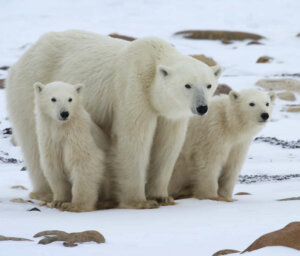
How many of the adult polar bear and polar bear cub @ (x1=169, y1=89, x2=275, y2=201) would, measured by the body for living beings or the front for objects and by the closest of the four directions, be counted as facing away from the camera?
0

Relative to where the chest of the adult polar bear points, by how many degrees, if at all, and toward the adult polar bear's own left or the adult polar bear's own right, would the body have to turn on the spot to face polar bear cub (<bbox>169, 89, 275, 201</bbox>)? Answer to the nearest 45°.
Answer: approximately 45° to the adult polar bear's own left

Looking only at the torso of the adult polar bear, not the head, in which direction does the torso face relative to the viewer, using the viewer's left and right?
facing the viewer and to the right of the viewer

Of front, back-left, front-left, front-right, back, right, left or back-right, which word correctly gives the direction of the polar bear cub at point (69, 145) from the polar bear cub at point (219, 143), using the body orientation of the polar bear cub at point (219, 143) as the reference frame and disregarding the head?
right

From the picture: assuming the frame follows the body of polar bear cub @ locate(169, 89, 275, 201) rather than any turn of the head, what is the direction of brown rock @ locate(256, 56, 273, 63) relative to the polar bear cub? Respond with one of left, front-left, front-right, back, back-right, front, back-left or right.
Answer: back-left

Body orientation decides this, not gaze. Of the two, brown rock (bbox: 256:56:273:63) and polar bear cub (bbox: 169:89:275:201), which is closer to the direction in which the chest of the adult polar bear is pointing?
the polar bear cub

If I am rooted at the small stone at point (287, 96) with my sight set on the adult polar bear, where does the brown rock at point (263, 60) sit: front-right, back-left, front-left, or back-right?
back-right

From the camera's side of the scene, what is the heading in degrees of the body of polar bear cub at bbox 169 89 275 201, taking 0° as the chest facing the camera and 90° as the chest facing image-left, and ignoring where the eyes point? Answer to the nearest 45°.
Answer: approximately 315°
